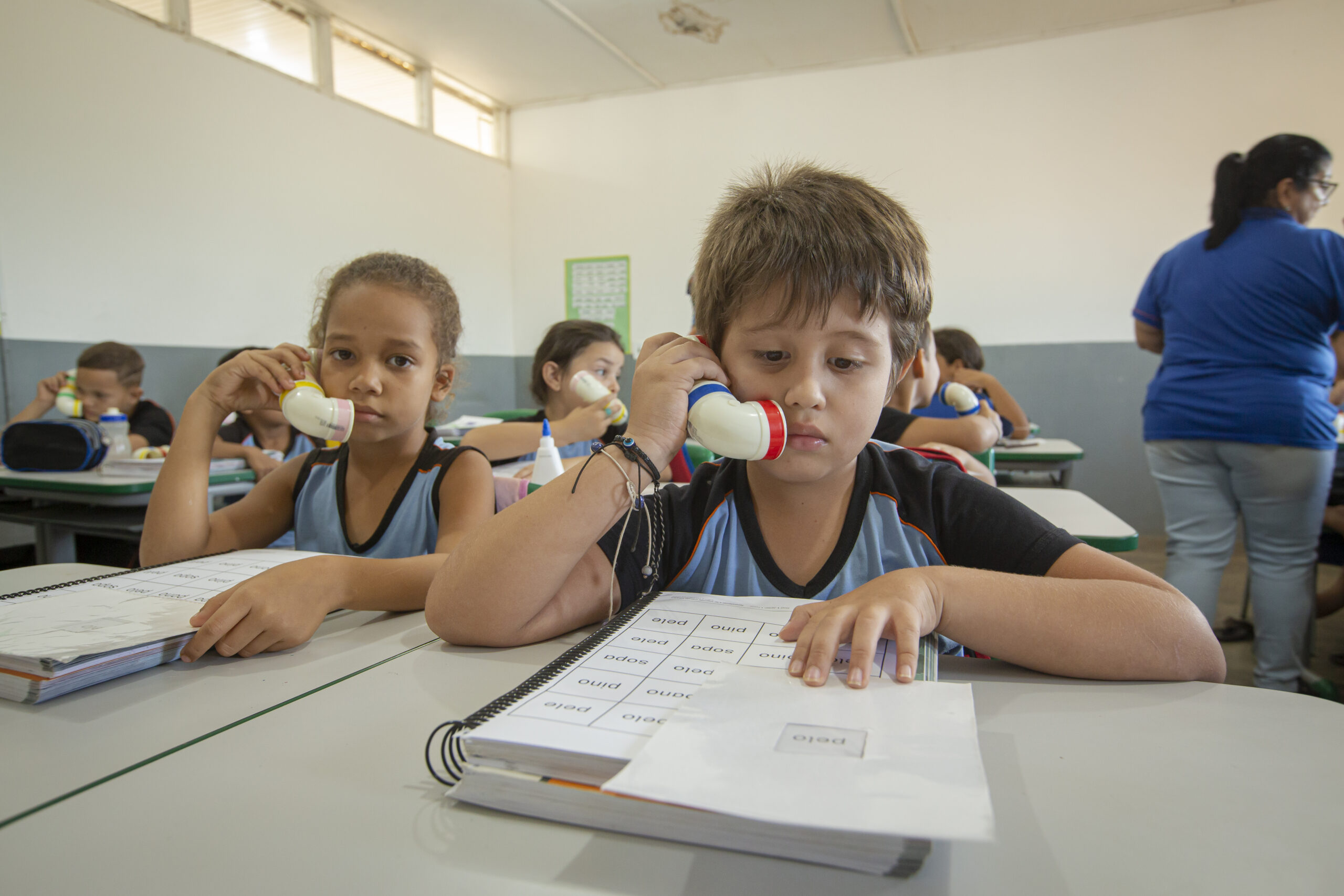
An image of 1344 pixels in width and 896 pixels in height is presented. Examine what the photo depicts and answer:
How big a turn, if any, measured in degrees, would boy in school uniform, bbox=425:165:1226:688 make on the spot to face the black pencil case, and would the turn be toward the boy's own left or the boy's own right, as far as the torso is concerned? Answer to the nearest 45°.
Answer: approximately 135° to the boy's own right

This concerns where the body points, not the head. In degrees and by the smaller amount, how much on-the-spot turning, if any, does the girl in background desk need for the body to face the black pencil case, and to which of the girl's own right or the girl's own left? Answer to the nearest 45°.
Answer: approximately 135° to the girl's own right

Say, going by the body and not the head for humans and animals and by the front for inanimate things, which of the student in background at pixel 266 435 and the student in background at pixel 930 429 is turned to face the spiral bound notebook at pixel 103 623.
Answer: the student in background at pixel 266 435

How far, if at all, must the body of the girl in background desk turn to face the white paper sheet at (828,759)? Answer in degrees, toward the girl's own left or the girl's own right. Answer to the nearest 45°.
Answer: approximately 45° to the girl's own right

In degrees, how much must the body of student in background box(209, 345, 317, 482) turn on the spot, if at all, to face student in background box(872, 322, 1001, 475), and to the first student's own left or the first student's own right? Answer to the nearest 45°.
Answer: approximately 45° to the first student's own left
